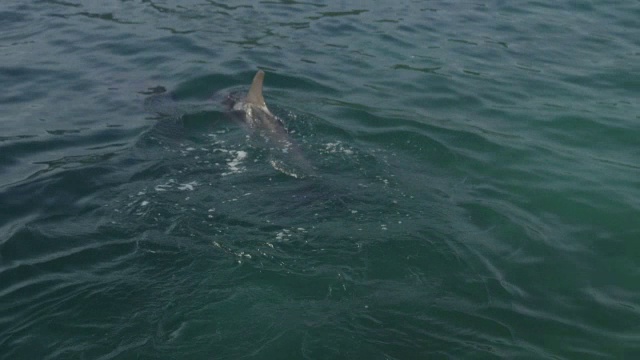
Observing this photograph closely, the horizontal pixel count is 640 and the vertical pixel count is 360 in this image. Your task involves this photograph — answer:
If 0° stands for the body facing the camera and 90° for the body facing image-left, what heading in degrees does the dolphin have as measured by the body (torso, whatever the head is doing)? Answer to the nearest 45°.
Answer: approximately 135°
